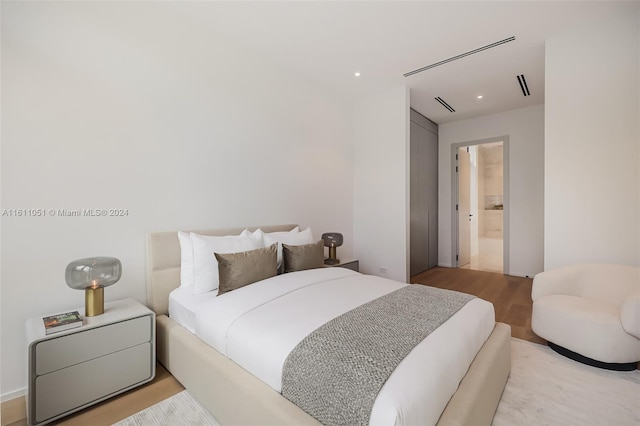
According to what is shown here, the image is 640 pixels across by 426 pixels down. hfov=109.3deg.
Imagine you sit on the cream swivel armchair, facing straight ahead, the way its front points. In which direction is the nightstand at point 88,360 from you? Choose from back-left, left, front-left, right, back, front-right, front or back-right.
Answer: front

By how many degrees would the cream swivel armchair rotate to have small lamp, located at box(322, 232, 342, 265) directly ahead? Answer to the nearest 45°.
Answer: approximately 45° to its right

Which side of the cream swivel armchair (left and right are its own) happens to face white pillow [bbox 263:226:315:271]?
front

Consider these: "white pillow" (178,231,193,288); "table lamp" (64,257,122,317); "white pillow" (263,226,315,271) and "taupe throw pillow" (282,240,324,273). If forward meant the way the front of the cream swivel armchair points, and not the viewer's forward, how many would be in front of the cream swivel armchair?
4

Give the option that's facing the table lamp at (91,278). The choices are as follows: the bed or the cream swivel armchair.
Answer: the cream swivel armchair

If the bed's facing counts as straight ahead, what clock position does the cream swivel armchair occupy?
The cream swivel armchair is roughly at 10 o'clock from the bed.

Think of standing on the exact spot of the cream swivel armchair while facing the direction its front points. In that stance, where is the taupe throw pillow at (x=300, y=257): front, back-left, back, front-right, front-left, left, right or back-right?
front

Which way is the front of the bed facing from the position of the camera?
facing the viewer and to the right of the viewer

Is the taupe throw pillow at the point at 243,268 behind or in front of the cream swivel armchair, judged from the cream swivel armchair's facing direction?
in front

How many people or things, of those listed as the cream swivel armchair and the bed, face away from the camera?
0

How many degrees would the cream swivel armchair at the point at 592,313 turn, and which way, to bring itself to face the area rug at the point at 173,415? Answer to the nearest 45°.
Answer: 0° — it already faces it

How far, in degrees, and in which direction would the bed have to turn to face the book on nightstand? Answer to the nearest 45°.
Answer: approximately 135° to its right

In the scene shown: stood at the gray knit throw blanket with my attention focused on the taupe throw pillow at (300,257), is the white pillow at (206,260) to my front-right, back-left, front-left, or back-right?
front-left

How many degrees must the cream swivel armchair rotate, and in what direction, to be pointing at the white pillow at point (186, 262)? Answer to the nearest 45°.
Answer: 0° — it already faces it

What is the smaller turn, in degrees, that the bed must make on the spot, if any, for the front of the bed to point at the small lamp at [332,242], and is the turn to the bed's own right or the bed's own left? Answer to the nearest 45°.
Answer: approximately 135° to the bed's own left

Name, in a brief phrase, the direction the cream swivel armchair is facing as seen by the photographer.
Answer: facing the viewer and to the left of the viewer

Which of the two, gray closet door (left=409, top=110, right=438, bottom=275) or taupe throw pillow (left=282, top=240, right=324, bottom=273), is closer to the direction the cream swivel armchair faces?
the taupe throw pillow
